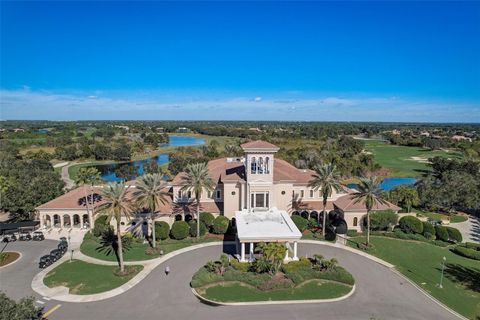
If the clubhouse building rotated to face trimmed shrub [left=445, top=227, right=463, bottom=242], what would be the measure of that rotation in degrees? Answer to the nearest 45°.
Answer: approximately 90° to its left

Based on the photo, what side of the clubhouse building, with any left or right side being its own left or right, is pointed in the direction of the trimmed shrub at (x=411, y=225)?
left

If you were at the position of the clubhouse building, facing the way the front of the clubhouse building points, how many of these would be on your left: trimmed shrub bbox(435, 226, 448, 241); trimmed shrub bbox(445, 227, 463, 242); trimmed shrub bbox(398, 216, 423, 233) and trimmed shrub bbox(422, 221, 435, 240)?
4

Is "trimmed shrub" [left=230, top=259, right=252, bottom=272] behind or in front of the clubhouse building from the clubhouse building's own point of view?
in front

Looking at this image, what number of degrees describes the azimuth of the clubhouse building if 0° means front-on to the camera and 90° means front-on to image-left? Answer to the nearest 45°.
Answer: approximately 0°

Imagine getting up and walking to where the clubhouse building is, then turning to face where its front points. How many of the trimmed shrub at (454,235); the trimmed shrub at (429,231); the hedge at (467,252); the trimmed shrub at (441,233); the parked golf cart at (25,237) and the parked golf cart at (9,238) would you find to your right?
2

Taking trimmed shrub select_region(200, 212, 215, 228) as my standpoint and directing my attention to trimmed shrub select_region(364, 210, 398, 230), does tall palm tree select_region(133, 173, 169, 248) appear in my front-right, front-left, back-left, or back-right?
back-right

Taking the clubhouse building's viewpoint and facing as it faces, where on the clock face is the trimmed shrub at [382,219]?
The trimmed shrub is roughly at 9 o'clock from the clubhouse building.

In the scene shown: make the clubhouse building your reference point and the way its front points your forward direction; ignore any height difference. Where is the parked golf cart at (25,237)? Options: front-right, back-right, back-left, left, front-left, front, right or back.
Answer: right

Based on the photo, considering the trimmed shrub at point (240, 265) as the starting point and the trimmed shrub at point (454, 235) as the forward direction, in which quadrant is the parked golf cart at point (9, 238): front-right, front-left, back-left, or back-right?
back-left

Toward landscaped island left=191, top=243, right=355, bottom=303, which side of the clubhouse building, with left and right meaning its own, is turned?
front

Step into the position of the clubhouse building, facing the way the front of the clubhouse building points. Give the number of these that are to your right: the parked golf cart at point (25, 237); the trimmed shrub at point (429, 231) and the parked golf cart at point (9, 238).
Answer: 2

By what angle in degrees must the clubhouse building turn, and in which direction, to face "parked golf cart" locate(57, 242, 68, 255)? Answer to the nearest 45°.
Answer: approximately 90° to its right

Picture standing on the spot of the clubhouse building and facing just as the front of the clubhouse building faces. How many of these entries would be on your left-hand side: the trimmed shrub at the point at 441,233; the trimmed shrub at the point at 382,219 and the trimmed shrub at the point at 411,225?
3

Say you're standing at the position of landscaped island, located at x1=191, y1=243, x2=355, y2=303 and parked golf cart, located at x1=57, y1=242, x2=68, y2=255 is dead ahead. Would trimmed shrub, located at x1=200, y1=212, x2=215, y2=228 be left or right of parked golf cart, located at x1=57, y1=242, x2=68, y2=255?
right
